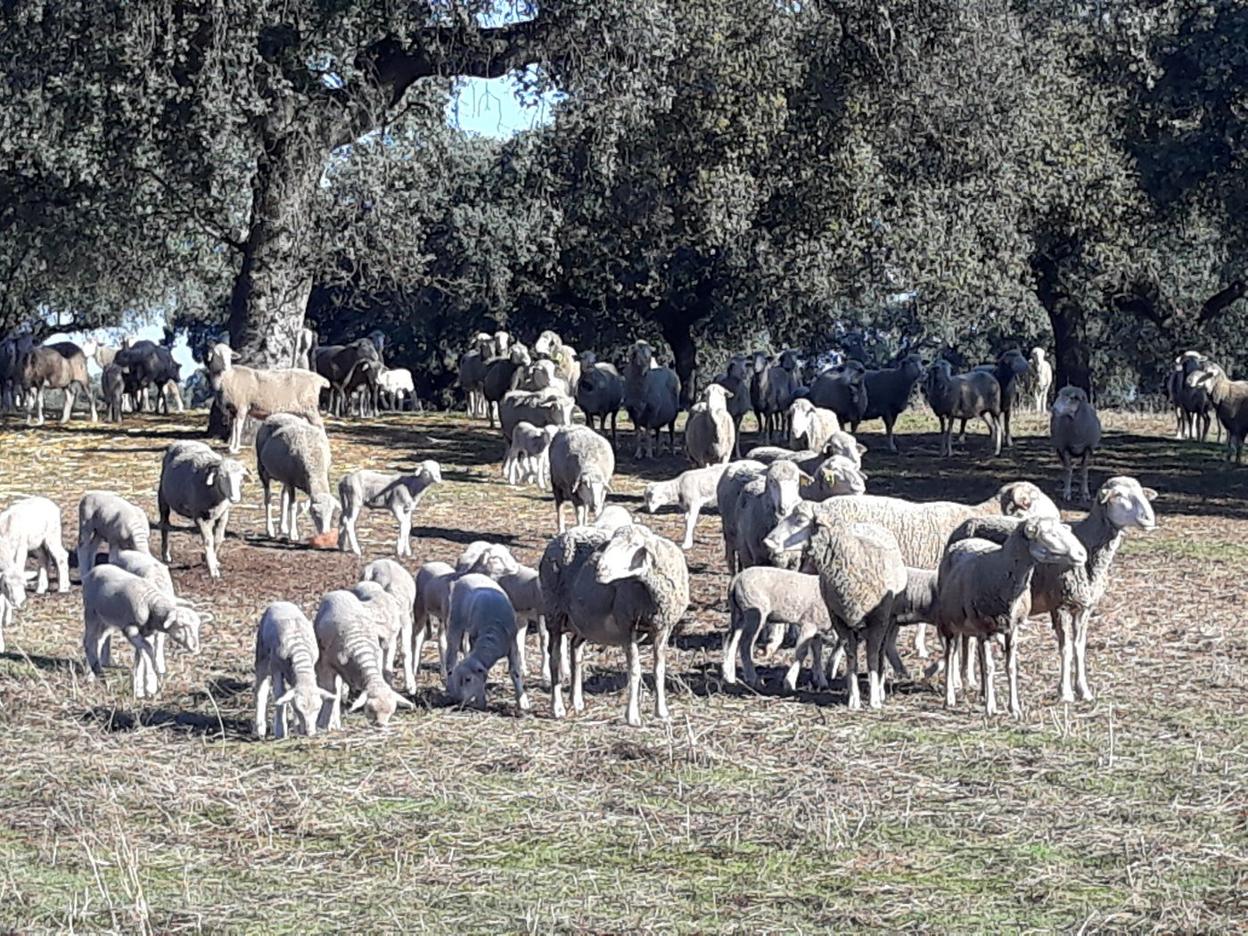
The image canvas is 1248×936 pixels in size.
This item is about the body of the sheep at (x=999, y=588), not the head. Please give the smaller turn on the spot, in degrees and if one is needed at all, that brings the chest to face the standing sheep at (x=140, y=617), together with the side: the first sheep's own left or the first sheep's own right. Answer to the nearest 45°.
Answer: approximately 135° to the first sheep's own right

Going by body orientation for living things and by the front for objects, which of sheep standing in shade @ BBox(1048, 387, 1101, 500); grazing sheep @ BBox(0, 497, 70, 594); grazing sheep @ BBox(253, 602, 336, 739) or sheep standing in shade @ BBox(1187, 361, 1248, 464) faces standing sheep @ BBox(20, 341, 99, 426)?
sheep standing in shade @ BBox(1187, 361, 1248, 464)

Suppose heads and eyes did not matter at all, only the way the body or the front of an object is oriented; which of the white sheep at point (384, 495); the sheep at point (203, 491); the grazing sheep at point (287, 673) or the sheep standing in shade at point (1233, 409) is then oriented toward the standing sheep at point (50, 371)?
the sheep standing in shade

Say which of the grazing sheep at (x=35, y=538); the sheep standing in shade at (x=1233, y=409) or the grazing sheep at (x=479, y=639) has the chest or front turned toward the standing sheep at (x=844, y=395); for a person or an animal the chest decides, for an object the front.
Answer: the sheep standing in shade

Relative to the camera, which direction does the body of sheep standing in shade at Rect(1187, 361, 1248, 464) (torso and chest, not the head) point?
to the viewer's left

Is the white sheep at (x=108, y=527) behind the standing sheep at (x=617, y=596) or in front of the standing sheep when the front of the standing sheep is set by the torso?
behind

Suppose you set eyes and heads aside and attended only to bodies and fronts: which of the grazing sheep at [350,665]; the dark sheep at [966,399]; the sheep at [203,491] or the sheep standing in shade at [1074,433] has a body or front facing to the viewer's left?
the dark sheep at [966,399]

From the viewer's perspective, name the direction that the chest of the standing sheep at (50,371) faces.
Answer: to the viewer's left

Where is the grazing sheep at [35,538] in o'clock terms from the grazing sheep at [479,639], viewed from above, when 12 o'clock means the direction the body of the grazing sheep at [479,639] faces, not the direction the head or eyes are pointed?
the grazing sheep at [35,538] is roughly at 3 o'clock from the grazing sheep at [479,639].

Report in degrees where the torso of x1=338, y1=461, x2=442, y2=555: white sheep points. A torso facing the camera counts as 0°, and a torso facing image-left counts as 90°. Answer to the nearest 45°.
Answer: approximately 270°

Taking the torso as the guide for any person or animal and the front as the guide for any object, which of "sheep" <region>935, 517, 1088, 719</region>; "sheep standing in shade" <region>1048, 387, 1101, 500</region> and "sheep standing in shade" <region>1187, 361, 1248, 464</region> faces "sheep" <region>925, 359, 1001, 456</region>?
"sheep standing in shade" <region>1187, 361, 1248, 464</region>
